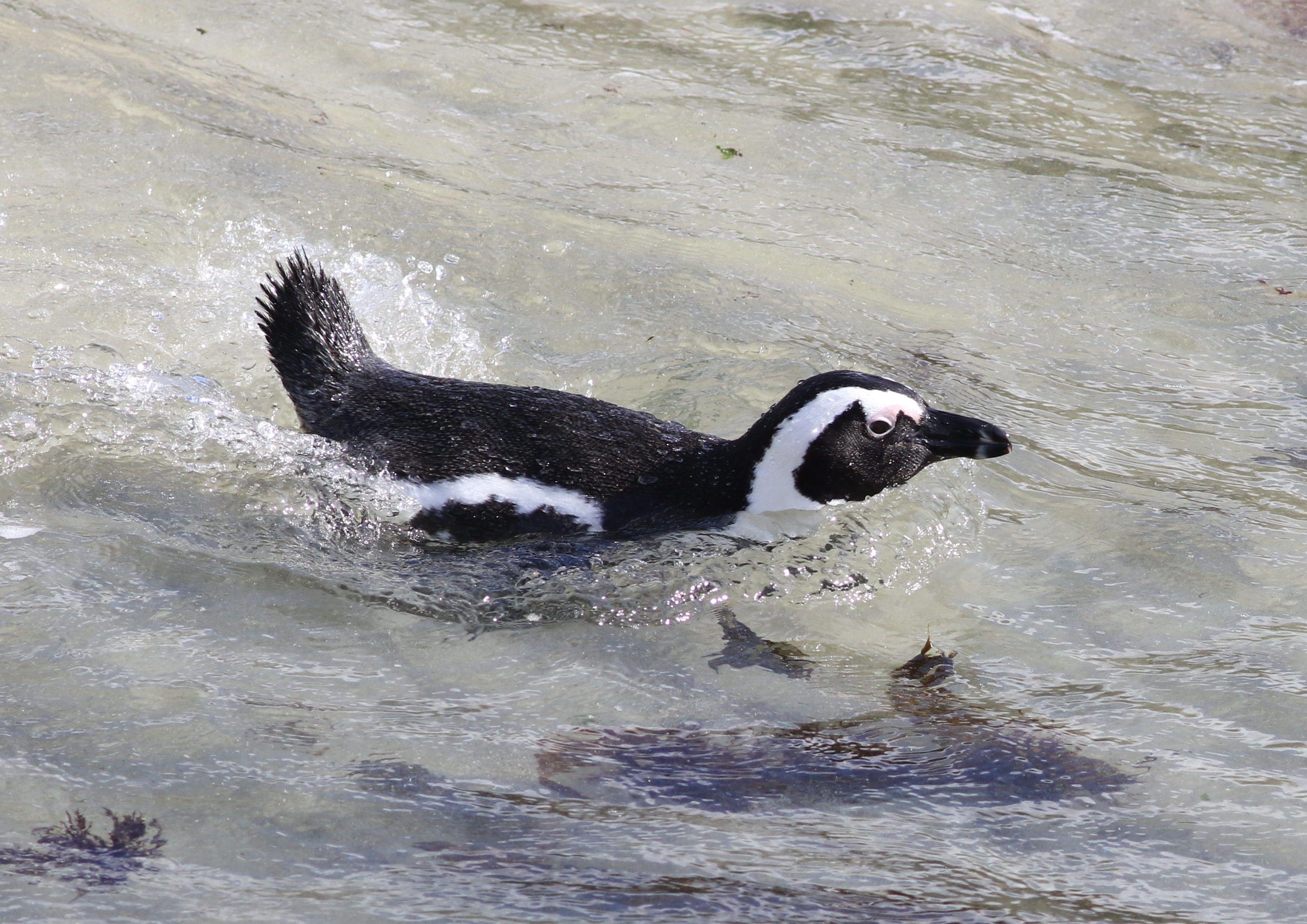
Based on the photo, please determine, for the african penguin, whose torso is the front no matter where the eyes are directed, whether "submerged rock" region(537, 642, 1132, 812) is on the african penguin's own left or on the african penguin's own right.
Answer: on the african penguin's own right

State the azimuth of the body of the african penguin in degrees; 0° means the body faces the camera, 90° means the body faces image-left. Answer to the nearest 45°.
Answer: approximately 270°

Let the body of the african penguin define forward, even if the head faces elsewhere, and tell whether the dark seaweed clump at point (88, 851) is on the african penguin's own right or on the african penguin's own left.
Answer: on the african penguin's own right

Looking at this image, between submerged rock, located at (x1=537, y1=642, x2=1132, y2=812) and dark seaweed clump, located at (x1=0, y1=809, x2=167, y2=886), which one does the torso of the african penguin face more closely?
the submerged rock
